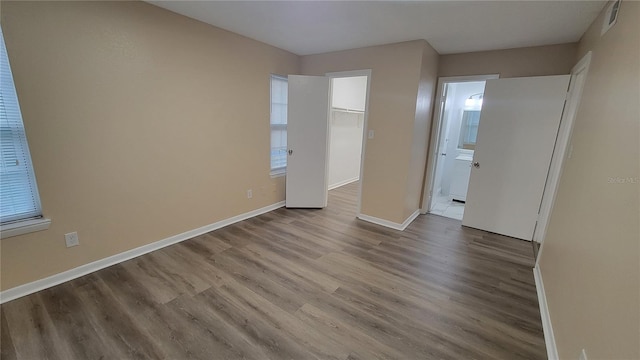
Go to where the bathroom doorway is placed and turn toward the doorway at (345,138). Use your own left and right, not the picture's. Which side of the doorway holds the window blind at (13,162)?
left

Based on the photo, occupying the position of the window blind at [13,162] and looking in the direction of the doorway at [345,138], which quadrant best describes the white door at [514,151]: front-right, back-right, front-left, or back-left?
front-right

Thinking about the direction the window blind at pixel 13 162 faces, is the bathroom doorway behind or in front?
in front

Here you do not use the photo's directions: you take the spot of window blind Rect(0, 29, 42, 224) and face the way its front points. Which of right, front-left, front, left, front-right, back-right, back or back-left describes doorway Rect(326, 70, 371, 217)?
front-left

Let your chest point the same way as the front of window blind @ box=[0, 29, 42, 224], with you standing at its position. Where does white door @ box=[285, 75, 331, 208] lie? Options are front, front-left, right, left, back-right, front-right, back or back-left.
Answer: front-left

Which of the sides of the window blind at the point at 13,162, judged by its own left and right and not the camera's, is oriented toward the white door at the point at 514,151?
front

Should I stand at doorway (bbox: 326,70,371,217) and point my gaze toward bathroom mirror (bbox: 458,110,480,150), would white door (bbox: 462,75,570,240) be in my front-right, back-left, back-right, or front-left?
front-right

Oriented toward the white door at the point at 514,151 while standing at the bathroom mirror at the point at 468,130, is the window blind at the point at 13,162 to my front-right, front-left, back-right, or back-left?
front-right
